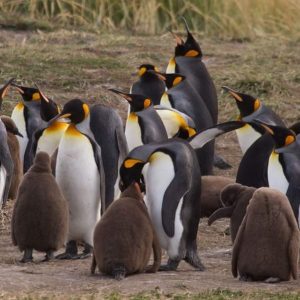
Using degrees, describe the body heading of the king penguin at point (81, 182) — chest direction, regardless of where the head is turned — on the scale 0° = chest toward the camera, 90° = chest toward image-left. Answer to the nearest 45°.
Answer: approximately 45°

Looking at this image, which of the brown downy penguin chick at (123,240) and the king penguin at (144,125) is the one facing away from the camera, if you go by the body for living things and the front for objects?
the brown downy penguin chick

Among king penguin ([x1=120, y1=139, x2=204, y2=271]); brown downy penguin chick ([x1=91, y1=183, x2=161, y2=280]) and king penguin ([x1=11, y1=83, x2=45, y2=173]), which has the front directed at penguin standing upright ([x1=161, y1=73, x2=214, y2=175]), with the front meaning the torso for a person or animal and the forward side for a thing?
the brown downy penguin chick

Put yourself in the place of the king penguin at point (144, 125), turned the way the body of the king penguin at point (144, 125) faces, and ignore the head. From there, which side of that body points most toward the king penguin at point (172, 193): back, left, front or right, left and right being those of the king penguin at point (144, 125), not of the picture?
left

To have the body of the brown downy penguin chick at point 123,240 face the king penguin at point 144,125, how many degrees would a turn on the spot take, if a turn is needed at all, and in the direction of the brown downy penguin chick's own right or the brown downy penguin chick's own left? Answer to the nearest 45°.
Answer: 0° — it already faces it

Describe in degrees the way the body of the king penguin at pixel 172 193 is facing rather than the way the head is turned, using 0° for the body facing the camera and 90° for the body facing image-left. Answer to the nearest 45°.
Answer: approximately 90°

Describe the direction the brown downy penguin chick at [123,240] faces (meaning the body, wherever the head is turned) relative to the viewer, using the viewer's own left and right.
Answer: facing away from the viewer

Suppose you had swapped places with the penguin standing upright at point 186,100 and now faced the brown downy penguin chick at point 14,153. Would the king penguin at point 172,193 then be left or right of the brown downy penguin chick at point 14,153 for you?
left
